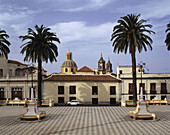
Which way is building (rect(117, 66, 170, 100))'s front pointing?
toward the camera

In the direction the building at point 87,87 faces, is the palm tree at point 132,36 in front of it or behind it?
in front

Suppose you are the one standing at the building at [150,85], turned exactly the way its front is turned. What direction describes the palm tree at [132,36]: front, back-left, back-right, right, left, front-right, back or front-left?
front

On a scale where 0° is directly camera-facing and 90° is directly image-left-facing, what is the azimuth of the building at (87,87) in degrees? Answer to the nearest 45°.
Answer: approximately 0°
